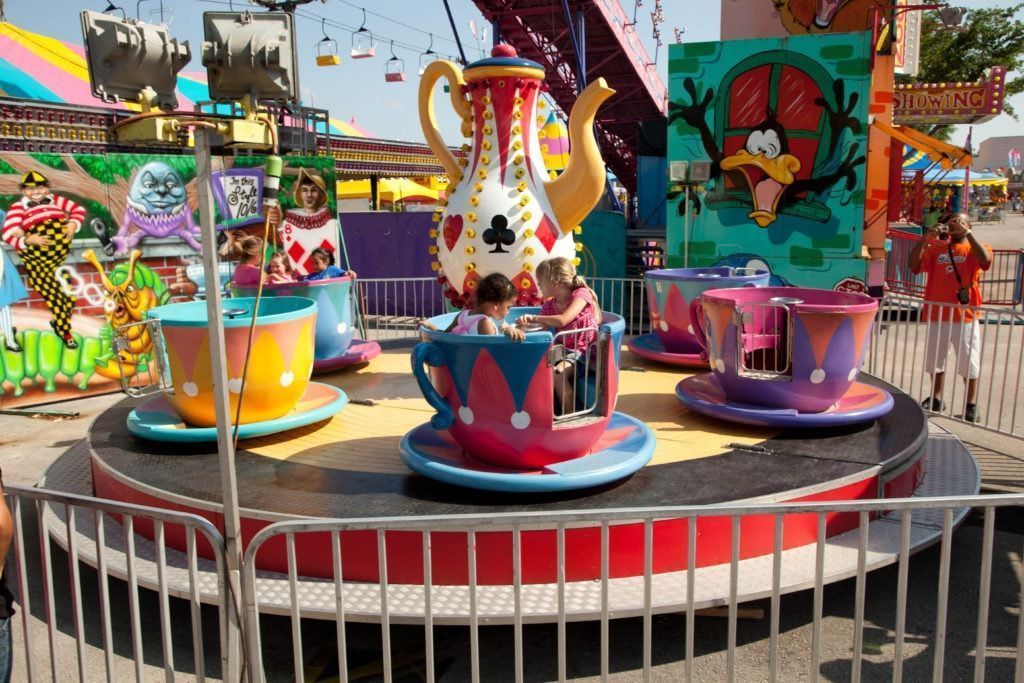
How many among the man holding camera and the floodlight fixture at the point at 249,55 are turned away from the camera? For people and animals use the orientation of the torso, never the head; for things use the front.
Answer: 1

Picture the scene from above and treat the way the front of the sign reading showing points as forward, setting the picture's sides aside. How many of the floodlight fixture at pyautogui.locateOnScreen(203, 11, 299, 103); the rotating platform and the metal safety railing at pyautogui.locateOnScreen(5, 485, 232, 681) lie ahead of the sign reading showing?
3

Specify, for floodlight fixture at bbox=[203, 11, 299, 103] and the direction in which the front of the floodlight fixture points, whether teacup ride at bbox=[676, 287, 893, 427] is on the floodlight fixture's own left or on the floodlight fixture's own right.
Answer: on the floodlight fixture's own right

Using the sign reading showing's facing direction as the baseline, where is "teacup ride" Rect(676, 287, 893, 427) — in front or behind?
in front

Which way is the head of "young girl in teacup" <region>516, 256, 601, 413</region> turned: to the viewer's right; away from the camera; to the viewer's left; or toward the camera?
to the viewer's left

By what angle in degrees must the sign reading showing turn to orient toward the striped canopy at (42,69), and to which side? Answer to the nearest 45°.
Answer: approximately 90° to its right

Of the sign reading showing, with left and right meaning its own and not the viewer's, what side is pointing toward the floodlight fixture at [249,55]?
front

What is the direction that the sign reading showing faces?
toward the camera

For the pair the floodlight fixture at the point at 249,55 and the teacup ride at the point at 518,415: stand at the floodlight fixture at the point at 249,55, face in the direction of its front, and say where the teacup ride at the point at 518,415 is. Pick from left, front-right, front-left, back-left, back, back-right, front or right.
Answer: front-right

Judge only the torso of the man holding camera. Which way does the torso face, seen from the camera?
toward the camera
